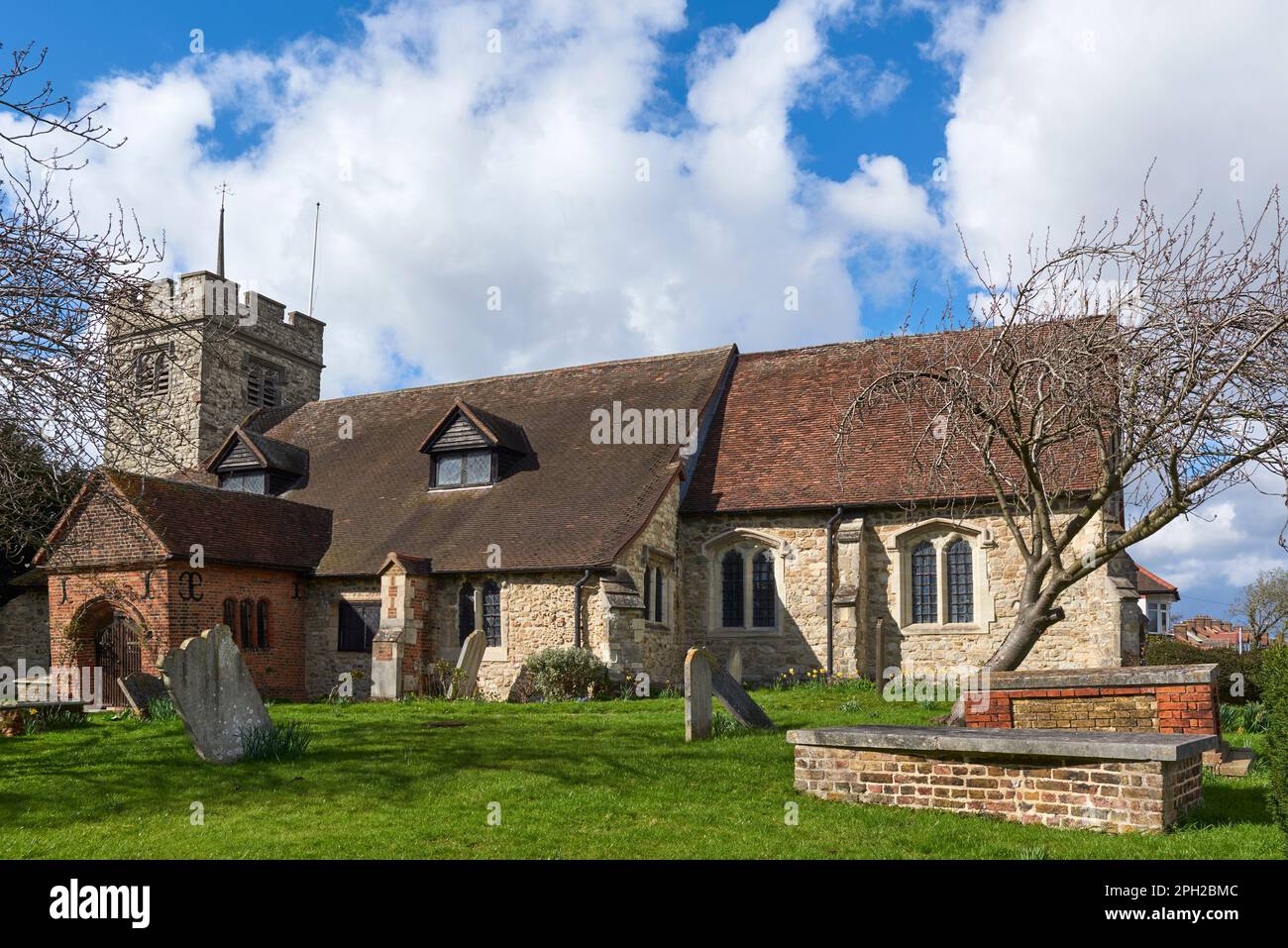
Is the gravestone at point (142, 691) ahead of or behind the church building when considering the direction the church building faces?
ahead

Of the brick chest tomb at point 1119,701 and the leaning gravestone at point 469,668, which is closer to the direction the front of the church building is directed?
the leaning gravestone

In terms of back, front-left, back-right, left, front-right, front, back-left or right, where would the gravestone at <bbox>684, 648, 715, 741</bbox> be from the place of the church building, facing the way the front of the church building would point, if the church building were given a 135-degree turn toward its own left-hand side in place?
right

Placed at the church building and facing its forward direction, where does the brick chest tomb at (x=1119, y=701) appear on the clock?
The brick chest tomb is roughly at 10 o'clock from the church building.

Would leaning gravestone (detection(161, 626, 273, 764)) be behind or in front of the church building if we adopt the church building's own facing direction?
in front

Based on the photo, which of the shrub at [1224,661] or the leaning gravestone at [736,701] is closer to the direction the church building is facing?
the leaning gravestone

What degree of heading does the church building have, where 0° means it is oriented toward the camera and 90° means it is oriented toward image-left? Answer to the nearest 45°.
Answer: approximately 45°

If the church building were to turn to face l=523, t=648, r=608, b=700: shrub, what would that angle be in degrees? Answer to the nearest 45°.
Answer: approximately 45° to its left

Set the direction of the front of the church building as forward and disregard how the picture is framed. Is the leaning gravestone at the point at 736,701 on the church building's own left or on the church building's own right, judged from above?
on the church building's own left

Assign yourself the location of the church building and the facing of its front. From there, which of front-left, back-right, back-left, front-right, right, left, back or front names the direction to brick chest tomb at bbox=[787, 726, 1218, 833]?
front-left

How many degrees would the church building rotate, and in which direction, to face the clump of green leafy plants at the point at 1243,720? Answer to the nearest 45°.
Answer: approximately 90° to its left
